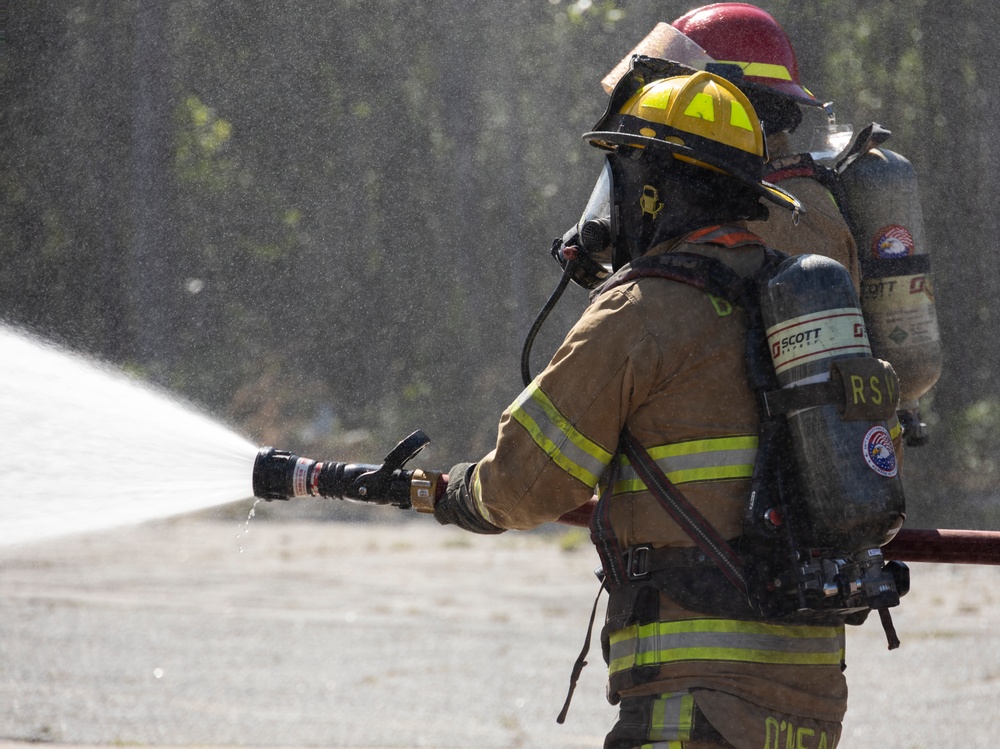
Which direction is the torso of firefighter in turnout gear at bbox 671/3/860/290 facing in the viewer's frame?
to the viewer's left

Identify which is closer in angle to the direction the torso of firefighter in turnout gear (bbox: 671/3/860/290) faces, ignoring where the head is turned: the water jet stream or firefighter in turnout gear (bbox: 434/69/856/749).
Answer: the water jet stream

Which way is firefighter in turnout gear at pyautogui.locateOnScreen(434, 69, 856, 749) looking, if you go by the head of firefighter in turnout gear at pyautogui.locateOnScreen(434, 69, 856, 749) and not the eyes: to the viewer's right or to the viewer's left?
to the viewer's left

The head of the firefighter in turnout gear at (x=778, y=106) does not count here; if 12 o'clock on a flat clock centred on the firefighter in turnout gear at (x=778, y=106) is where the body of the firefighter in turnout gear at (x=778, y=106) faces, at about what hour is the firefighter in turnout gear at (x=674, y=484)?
the firefighter in turnout gear at (x=674, y=484) is roughly at 9 o'clock from the firefighter in turnout gear at (x=778, y=106).

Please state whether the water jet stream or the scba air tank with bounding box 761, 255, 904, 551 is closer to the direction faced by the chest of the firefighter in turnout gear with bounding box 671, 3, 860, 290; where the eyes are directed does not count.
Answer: the water jet stream

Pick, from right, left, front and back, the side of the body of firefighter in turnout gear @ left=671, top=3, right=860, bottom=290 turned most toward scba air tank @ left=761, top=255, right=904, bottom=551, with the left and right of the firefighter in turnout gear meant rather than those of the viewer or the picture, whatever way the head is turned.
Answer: left
